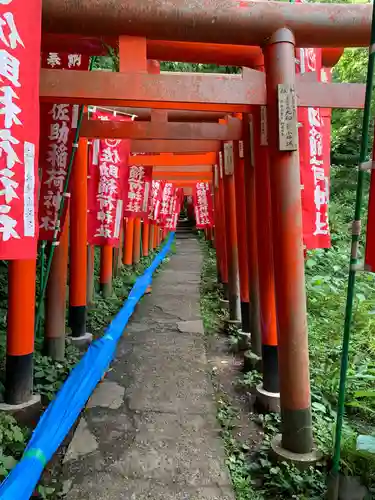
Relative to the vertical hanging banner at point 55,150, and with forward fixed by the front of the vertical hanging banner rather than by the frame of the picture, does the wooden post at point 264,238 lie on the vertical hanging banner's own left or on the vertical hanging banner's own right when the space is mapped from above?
on the vertical hanging banner's own left

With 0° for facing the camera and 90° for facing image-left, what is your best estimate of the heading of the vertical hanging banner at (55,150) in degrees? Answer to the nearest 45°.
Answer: approximately 0°

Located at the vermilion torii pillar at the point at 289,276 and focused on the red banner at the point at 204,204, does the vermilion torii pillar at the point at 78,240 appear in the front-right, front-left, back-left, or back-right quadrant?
front-left
